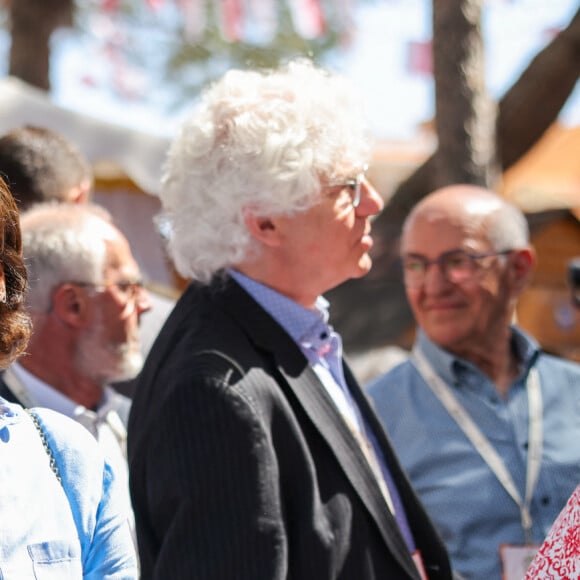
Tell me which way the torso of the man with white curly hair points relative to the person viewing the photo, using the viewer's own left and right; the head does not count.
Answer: facing to the right of the viewer

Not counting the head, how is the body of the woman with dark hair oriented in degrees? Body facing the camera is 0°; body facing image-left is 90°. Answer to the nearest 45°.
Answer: approximately 45°

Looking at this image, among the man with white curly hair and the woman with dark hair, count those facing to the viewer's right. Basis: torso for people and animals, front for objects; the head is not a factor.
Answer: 1

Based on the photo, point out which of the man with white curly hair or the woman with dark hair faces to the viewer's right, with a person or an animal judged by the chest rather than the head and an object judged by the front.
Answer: the man with white curly hair

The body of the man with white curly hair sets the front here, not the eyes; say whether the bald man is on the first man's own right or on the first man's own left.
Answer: on the first man's own left

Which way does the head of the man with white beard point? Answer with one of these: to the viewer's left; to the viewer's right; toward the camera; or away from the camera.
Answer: to the viewer's right

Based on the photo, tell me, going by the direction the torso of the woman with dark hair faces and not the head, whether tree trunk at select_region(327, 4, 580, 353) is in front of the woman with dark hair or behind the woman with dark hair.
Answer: behind

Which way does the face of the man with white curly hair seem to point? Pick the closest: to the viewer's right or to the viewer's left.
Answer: to the viewer's right

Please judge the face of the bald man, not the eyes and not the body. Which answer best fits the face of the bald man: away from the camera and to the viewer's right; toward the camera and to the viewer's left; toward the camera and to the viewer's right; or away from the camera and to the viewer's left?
toward the camera and to the viewer's left

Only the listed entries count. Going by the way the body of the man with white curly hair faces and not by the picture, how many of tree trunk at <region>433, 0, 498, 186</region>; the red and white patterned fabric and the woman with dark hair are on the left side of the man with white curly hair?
1
